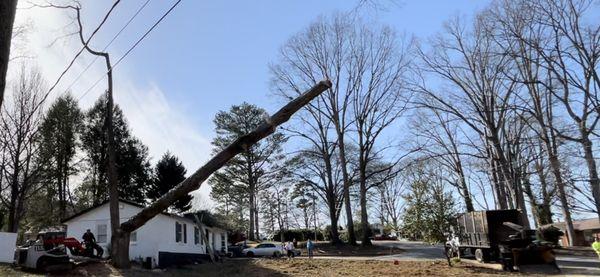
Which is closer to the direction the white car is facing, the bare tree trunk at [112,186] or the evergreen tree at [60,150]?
the evergreen tree

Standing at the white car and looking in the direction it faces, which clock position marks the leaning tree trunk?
The leaning tree trunk is roughly at 9 o'clock from the white car.

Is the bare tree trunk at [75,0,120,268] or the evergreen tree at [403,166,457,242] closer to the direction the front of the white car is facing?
the bare tree trunk

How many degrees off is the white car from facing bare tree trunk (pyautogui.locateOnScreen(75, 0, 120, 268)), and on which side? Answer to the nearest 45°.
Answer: approximately 90° to its left

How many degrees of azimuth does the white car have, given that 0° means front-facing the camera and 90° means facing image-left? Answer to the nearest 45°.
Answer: approximately 90°

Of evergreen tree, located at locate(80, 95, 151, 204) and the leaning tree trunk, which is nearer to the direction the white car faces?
the evergreen tree

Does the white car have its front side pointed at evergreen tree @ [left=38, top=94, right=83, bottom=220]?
yes

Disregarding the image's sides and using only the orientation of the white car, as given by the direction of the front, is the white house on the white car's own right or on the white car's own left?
on the white car's own left

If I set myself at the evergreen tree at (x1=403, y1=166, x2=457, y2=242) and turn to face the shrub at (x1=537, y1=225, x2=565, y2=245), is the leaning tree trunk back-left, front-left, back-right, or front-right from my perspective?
back-right

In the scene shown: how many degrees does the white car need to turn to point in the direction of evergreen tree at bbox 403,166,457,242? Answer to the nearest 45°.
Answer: approximately 135° to its left
